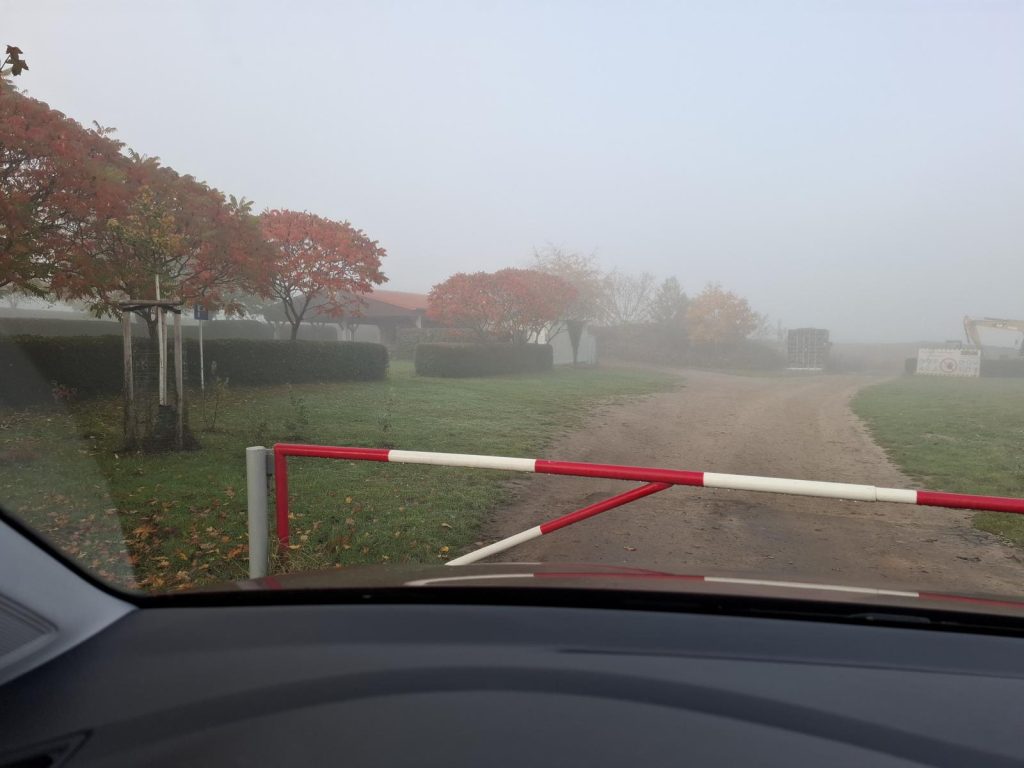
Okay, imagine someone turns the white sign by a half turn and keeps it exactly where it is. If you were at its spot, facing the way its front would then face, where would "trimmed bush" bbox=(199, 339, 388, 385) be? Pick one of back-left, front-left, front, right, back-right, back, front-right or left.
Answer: back-left

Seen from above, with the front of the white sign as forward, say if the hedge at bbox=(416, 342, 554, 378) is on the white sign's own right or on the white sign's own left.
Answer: on the white sign's own right

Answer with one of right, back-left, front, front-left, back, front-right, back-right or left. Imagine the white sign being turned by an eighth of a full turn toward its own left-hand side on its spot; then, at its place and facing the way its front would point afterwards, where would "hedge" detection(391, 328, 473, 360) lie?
back-right

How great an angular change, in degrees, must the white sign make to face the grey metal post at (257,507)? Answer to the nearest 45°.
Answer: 0° — it already faces it

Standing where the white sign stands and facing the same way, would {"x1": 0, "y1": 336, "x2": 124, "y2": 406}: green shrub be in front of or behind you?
in front

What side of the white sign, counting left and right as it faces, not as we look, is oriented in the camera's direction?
front

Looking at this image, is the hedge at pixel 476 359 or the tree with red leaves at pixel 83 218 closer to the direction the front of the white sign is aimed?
the tree with red leaves

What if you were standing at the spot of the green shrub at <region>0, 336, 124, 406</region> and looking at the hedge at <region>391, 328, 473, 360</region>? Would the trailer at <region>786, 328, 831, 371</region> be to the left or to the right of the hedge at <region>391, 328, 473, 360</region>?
right

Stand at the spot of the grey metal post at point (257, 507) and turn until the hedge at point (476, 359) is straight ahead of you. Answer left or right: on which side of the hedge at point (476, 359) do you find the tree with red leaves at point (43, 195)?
left

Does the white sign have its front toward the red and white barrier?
yes

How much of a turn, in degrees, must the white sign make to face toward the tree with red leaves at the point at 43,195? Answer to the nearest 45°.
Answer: approximately 45° to its right

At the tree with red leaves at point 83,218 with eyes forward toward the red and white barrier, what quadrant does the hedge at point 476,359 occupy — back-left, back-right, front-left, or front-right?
back-left

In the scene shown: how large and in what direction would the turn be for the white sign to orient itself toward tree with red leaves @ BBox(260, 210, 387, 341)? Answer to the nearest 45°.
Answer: approximately 45° to its right

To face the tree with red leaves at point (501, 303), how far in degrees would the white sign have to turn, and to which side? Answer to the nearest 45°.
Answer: approximately 90° to its right
